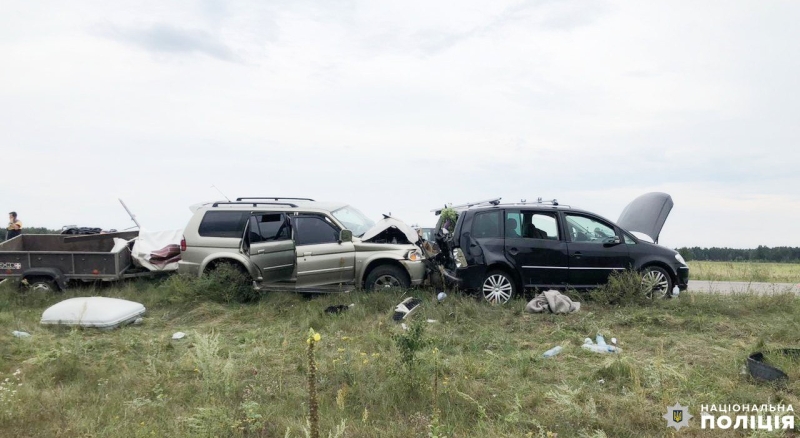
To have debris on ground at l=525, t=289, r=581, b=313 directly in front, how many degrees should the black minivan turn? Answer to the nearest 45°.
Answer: approximately 90° to its right

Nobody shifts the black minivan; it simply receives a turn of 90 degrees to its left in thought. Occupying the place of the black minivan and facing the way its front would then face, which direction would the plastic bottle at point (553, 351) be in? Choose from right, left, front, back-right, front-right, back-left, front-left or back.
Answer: back

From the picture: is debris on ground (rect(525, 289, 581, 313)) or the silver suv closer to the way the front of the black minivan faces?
the debris on ground

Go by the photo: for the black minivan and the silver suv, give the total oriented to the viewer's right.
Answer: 2

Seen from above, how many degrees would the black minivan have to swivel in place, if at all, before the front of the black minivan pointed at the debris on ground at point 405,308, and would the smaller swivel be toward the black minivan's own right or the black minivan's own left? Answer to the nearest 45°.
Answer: approximately 135° to the black minivan's own right

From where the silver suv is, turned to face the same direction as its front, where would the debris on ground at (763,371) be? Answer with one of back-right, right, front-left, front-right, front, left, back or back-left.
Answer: front-right

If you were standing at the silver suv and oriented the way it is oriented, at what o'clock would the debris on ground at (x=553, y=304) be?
The debris on ground is roughly at 1 o'clock from the silver suv.

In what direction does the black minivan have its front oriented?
to the viewer's right

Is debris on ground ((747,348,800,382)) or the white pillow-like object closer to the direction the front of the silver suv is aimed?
the debris on ground

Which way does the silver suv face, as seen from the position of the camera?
facing to the right of the viewer

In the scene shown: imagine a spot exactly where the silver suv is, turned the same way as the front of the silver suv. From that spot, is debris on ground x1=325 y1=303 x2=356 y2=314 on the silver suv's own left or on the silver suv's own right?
on the silver suv's own right
